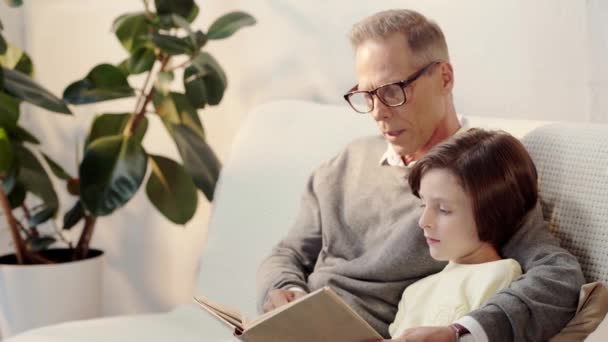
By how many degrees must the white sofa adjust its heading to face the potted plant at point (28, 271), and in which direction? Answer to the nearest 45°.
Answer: approximately 90° to its right

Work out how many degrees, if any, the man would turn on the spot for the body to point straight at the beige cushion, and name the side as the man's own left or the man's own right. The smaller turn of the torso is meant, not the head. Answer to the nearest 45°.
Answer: approximately 90° to the man's own left

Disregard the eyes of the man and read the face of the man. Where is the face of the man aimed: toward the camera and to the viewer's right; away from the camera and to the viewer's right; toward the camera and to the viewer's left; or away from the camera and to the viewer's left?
toward the camera and to the viewer's left

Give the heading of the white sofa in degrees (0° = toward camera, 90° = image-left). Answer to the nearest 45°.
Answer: approximately 45°

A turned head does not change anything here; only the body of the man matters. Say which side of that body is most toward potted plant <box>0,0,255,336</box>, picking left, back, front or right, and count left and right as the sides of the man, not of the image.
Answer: right

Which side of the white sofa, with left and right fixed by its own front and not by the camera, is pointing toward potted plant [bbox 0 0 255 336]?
right
